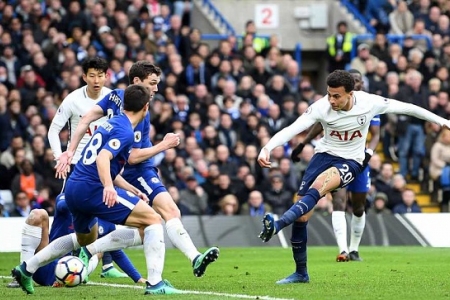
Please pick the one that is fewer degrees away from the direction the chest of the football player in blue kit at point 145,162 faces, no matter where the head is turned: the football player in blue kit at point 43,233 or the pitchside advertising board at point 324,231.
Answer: the pitchside advertising board

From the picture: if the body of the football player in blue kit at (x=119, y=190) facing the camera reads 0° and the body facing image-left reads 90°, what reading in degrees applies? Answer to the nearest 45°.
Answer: approximately 225°

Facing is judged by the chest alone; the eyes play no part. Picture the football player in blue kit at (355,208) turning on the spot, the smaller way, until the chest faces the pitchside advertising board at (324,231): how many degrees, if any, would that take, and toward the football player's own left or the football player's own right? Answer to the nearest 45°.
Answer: approximately 180°

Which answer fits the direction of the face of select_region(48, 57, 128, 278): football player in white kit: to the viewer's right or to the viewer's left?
to the viewer's right

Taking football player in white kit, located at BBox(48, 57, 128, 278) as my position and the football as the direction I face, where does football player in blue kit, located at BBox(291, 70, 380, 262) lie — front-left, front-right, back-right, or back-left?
back-left

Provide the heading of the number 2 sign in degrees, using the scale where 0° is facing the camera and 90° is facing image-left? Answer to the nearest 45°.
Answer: approximately 0°

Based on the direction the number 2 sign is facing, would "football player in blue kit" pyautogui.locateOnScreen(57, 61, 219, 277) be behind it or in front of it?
in front
